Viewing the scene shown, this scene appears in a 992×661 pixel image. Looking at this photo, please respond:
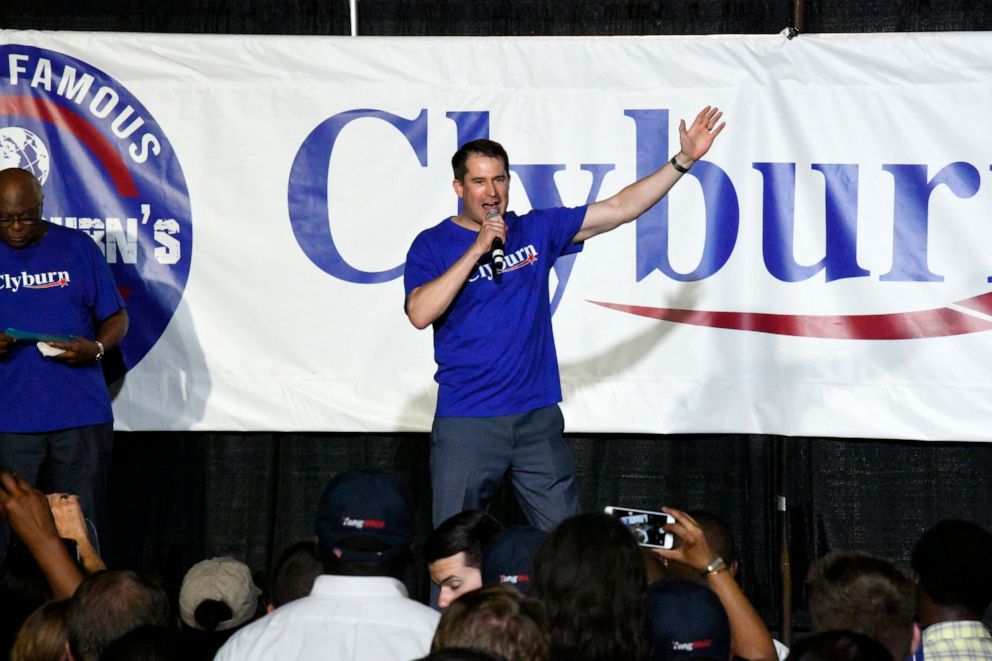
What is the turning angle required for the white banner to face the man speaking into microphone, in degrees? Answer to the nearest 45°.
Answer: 0° — it already faces them

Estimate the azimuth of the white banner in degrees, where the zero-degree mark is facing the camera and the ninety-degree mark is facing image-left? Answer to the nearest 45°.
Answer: approximately 0°
